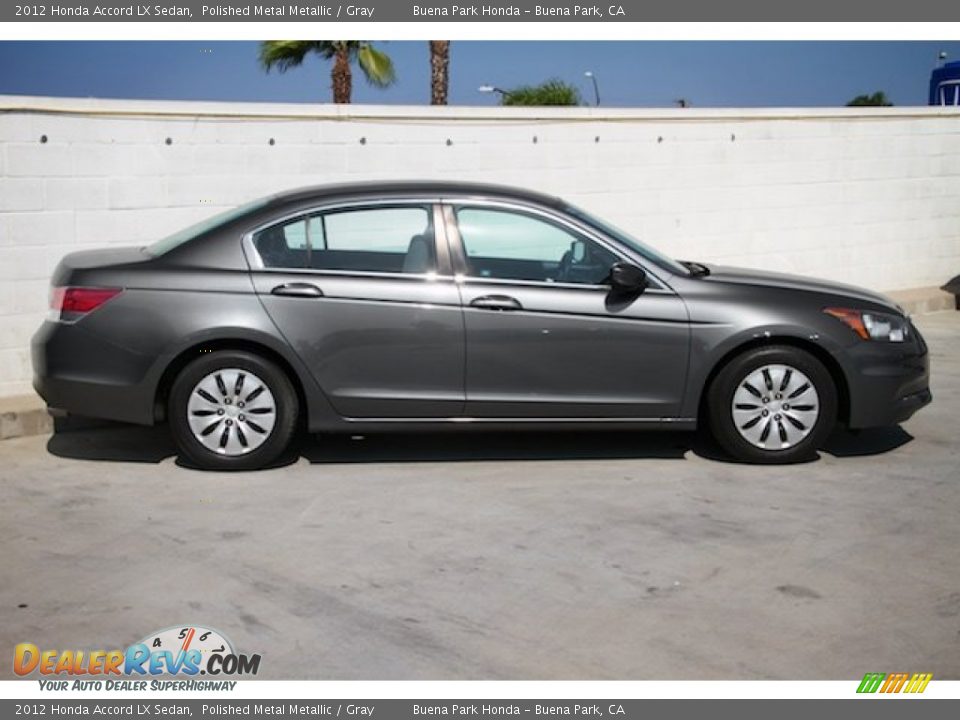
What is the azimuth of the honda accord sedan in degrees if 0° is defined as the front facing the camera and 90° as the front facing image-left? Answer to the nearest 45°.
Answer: approximately 270°

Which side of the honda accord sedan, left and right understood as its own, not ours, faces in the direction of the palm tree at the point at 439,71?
left

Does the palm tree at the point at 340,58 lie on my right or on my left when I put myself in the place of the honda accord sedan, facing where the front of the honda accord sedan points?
on my left

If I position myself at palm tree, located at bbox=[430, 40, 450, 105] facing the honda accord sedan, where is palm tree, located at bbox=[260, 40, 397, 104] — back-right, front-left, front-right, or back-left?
back-right
